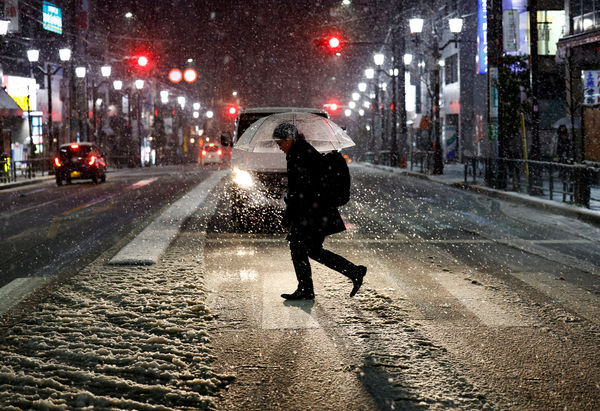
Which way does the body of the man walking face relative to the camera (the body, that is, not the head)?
to the viewer's left

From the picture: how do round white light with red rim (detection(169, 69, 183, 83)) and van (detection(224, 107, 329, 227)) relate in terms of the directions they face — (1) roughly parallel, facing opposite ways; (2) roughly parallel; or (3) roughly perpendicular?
roughly parallel

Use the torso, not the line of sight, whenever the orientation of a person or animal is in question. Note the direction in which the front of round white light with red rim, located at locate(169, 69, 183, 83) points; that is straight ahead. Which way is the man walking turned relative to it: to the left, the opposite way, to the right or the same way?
to the right

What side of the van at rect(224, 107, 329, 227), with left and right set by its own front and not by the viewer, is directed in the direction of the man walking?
front

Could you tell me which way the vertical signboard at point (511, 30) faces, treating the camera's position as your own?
facing the viewer

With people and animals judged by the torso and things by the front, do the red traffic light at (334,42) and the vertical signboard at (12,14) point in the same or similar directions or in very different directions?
same or similar directions

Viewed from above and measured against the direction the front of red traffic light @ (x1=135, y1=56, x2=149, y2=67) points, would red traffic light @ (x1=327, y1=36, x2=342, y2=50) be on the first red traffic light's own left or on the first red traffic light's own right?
on the first red traffic light's own left

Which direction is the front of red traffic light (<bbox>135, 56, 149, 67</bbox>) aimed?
toward the camera

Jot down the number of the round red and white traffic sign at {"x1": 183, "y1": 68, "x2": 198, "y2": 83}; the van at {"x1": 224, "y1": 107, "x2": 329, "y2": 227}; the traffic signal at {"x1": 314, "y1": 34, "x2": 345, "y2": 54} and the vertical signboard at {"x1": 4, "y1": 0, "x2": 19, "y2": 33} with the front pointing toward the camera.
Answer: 4

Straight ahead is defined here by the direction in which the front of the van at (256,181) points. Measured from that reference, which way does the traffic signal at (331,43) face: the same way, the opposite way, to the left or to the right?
the same way

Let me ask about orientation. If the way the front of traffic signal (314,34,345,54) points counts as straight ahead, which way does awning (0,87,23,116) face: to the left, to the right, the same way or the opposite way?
to the left

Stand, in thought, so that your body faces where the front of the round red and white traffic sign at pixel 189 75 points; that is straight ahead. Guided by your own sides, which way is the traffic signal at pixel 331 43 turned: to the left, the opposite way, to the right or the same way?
the same way

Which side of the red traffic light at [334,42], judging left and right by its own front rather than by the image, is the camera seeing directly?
front

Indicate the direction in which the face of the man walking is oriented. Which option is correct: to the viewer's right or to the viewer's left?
to the viewer's left
